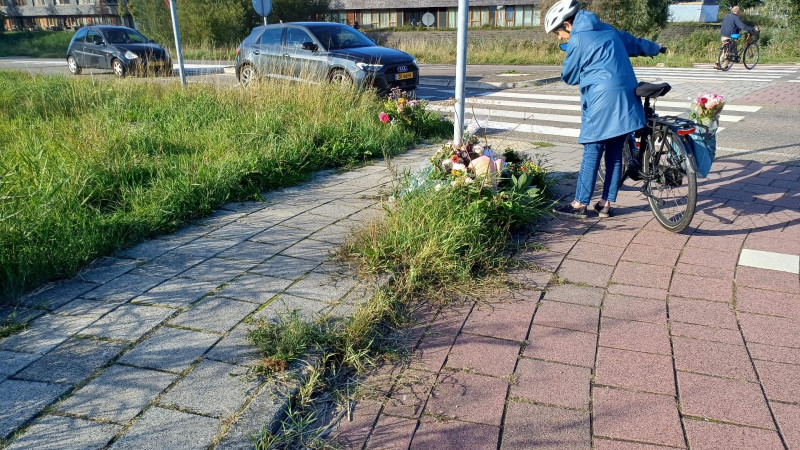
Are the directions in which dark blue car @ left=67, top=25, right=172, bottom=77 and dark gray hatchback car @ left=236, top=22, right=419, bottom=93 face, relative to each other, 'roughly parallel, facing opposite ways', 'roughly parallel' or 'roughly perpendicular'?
roughly parallel

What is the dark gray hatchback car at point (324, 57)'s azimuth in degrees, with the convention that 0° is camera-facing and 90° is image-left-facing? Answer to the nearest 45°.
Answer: approximately 315°

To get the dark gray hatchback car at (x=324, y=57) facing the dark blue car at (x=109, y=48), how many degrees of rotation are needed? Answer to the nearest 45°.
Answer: approximately 180°

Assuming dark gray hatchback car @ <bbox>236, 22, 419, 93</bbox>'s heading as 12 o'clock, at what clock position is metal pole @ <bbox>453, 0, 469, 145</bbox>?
The metal pole is roughly at 1 o'clock from the dark gray hatchback car.

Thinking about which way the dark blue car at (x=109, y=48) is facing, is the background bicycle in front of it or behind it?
in front

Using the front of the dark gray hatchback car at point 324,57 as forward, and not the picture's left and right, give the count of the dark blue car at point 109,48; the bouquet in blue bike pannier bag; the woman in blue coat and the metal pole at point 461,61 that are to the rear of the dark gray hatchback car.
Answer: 1

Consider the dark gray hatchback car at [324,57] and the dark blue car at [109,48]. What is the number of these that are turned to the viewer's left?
0

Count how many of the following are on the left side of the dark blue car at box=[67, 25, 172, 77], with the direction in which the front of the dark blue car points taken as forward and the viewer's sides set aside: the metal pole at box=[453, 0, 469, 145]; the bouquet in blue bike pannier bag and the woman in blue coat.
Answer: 0

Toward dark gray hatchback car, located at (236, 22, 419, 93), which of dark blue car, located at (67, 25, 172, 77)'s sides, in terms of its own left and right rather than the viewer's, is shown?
front

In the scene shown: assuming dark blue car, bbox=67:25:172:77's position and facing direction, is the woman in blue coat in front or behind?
in front

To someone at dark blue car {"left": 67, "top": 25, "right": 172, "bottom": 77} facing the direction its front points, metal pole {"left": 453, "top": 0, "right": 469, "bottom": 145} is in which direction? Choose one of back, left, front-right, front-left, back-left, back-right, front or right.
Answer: front-right

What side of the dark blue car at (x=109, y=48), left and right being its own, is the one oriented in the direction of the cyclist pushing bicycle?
front

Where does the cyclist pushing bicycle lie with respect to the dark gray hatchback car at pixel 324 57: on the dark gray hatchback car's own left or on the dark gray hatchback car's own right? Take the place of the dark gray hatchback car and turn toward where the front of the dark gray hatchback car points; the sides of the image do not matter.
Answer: on the dark gray hatchback car's own left

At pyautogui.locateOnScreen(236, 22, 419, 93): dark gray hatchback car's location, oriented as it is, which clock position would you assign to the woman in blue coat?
The woman in blue coat is roughly at 1 o'clock from the dark gray hatchback car.

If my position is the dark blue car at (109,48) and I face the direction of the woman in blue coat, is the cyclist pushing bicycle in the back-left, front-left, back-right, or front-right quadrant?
front-left
